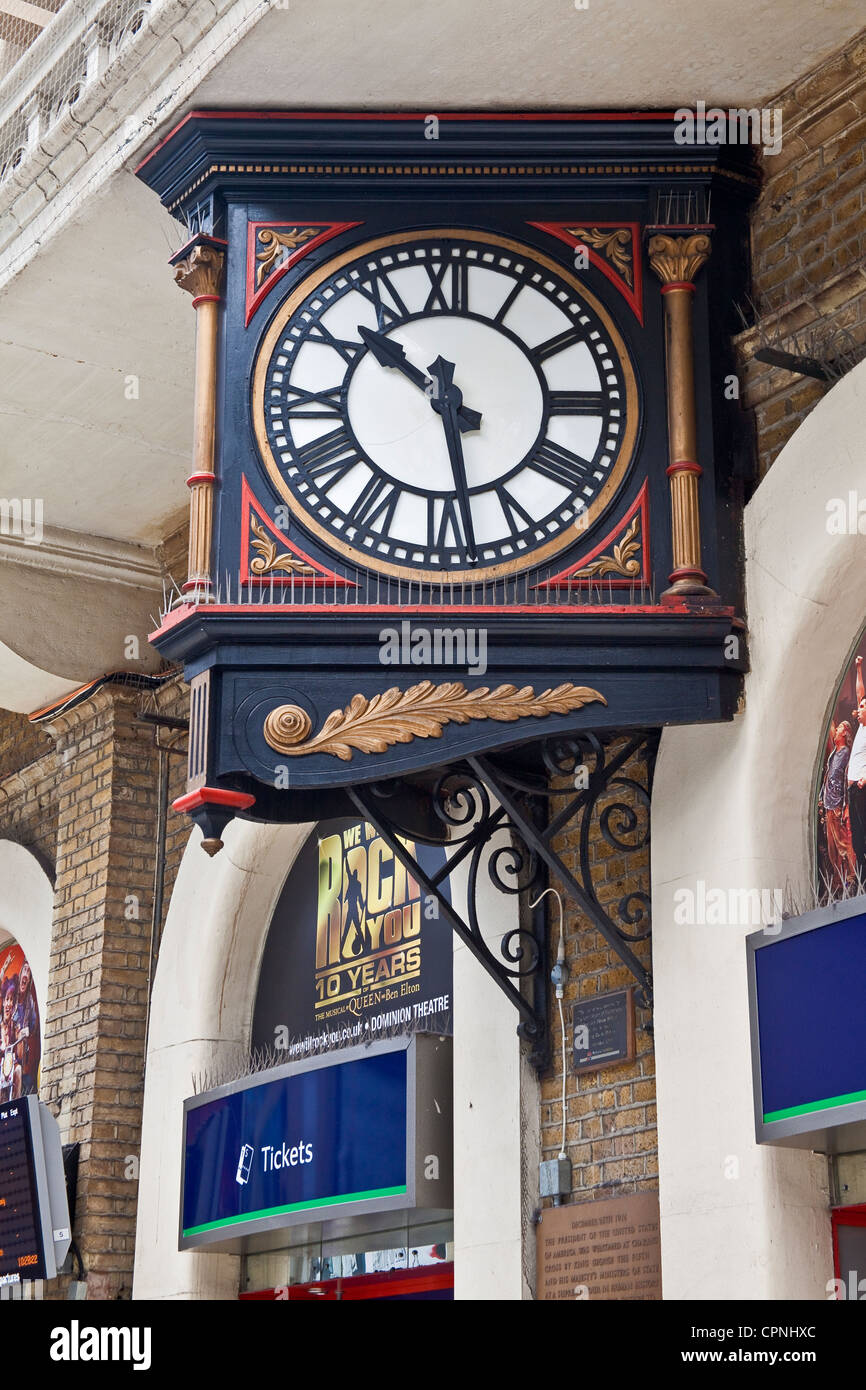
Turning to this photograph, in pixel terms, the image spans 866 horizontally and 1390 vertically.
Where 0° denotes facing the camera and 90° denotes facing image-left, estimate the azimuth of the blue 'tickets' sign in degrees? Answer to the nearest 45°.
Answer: approximately 45°

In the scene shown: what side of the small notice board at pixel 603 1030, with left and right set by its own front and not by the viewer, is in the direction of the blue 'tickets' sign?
right

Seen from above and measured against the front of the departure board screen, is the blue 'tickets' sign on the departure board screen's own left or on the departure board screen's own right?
on the departure board screen's own left

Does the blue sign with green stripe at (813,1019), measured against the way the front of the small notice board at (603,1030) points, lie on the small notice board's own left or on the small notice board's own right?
on the small notice board's own left

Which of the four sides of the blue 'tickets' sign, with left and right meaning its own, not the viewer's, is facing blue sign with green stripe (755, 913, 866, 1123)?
left

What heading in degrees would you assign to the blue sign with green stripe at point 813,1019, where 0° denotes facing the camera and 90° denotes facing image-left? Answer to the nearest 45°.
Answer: approximately 45°

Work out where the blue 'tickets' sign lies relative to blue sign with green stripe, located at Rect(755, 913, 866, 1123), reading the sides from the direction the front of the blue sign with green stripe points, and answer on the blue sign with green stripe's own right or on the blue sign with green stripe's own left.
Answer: on the blue sign with green stripe's own right

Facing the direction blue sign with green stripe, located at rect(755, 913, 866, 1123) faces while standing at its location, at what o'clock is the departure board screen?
The departure board screen is roughly at 3 o'clock from the blue sign with green stripe.

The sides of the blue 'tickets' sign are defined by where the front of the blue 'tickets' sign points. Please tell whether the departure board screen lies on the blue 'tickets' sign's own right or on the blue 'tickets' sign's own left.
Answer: on the blue 'tickets' sign's own right
